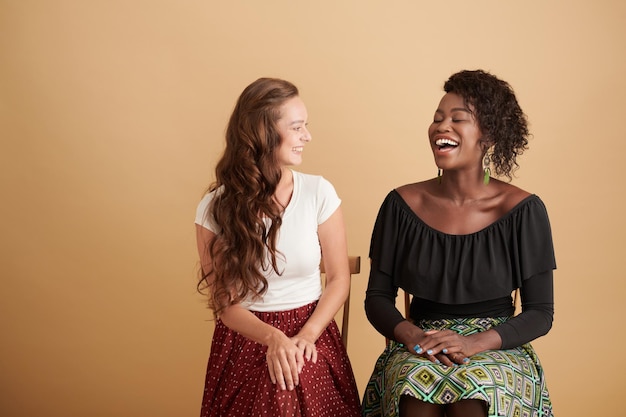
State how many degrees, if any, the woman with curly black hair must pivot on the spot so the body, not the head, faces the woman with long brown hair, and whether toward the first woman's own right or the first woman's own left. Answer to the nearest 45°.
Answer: approximately 90° to the first woman's own right

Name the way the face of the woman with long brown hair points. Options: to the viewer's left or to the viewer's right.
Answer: to the viewer's right

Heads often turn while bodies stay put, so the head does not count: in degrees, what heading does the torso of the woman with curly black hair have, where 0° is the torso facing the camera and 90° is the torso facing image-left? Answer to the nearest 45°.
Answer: approximately 0°
